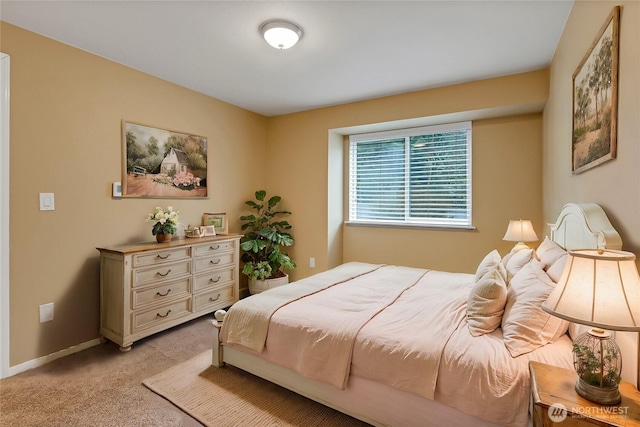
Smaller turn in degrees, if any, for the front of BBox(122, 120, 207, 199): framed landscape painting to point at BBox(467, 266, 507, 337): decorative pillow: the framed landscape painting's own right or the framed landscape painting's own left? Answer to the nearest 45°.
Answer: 0° — it already faces it

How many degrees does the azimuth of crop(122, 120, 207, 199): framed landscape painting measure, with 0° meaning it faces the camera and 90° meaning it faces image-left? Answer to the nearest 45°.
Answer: approximately 315°

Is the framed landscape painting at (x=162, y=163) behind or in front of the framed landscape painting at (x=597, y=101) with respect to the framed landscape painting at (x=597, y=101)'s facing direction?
in front

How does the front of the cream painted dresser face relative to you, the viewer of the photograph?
facing the viewer and to the right of the viewer

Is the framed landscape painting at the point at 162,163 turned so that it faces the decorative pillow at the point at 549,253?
yes

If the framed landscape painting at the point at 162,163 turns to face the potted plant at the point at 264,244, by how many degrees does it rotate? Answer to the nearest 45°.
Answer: approximately 45° to its left

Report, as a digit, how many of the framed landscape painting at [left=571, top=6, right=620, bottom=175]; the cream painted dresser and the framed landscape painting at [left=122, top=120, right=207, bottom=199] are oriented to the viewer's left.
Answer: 1

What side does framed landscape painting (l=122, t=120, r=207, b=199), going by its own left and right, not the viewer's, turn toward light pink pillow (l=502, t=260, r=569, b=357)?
front

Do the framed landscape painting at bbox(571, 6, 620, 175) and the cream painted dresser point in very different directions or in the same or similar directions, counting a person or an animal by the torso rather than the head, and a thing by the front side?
very different directions

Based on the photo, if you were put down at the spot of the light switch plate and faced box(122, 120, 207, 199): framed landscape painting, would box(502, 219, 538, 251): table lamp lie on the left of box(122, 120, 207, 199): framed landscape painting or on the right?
right

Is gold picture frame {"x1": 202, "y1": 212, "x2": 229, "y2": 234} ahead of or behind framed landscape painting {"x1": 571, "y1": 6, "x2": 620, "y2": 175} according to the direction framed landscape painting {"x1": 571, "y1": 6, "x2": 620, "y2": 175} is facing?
ahead

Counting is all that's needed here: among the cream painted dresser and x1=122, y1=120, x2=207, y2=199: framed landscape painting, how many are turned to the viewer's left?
0

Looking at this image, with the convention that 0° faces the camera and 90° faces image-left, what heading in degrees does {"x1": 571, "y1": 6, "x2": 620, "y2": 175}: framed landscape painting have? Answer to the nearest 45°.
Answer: approximately 90°

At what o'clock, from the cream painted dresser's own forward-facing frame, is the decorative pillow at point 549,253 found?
The decorative pillow is roughly at 12 o'clock from the cream painted dresser.

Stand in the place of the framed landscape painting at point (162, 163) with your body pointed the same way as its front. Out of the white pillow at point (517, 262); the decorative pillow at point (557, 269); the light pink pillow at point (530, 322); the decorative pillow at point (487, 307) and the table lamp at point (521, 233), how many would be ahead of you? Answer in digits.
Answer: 5

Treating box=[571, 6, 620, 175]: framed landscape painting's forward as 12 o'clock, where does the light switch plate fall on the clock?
The light switch plate is roughly at 11 o'clock from the framed landscape painting.

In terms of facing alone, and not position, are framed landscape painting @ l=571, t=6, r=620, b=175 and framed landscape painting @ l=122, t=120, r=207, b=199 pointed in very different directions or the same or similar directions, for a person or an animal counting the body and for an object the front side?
very different directions

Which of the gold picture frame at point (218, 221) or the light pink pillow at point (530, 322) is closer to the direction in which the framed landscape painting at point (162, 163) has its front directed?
the light pink pillow
